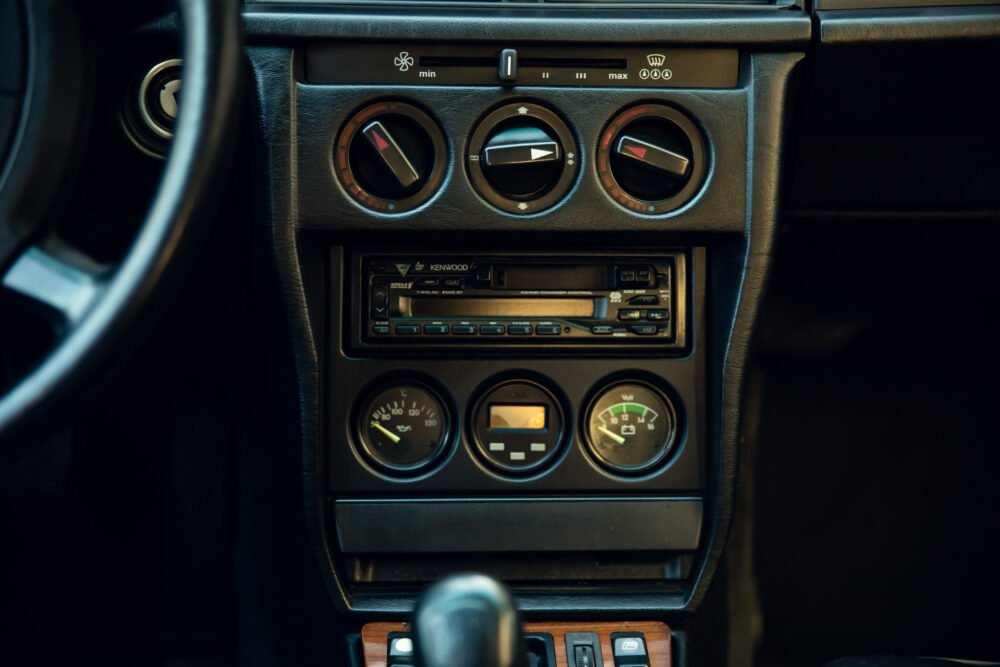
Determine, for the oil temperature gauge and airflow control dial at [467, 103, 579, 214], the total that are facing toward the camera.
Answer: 2

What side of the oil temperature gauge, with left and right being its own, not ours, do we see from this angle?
front

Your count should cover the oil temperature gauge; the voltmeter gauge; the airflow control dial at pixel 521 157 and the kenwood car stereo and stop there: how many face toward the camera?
4

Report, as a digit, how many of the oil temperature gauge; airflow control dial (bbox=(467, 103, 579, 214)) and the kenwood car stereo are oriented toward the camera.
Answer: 3

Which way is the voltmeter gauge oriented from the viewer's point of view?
toward the camera

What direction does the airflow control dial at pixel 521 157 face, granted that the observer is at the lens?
facing the viewer
